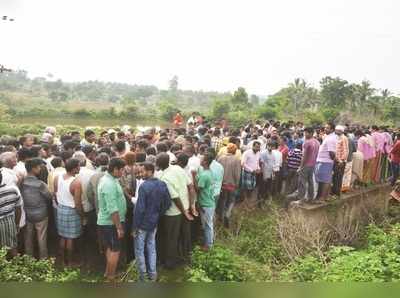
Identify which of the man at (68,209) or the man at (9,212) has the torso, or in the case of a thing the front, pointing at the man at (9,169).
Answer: the man at (9,212)

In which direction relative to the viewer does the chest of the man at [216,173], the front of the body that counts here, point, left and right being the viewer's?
facing away from the viewer and to the left of the viewer

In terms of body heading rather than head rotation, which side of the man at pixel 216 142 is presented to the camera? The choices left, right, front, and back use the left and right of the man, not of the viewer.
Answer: back

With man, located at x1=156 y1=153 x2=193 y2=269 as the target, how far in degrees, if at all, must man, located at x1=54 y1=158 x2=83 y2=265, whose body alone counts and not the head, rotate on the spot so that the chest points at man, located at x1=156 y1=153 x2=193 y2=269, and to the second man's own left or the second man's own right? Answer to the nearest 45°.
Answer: approximately 45° to the second man's own right

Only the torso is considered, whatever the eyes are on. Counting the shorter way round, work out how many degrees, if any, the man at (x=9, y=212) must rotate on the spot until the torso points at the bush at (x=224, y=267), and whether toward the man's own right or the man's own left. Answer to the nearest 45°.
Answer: approximately 90° to the man's own right

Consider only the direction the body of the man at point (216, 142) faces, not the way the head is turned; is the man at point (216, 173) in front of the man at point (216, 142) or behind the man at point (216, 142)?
behind

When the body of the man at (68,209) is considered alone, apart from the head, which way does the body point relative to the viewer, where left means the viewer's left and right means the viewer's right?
facing away from the viewer and to the right of the viewer

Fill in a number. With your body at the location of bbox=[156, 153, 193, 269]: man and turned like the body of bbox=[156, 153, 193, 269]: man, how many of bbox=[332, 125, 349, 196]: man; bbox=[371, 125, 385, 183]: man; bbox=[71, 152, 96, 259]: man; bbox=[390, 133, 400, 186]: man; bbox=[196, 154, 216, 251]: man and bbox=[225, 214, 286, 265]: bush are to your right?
5

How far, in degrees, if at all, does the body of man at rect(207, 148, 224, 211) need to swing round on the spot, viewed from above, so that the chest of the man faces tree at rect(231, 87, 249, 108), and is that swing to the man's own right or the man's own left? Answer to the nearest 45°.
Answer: approximately 45° to the man's own right

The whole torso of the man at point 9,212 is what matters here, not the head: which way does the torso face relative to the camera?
away from the camera

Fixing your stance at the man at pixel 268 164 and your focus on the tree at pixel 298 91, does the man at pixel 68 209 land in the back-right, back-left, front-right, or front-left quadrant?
back-left
